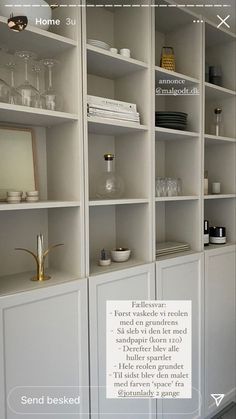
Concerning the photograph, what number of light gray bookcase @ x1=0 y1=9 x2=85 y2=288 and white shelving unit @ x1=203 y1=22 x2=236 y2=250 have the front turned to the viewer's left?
0

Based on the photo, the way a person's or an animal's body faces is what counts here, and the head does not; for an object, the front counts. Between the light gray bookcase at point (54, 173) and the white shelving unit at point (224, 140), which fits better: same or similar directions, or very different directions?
same or similar directions

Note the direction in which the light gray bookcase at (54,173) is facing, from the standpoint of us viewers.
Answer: facing the viewer and to the right of the viewer

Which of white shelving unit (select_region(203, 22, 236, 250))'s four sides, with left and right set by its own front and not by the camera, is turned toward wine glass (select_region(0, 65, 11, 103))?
right

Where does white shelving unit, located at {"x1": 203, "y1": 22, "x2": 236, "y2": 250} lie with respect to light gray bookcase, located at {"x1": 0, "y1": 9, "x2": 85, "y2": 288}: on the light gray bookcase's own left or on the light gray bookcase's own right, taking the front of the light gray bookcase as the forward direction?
on the light gray bookcase's own left

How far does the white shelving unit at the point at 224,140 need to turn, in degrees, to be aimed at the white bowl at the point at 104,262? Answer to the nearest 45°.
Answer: approximately 90° to its right

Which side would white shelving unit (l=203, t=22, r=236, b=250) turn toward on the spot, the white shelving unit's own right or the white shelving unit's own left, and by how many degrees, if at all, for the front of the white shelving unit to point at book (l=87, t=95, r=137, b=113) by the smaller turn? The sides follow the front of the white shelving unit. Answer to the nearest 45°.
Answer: approximately 90° to the white shelving unit's own right

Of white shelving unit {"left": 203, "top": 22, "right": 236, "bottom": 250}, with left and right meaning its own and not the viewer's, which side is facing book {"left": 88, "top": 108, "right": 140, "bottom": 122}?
right

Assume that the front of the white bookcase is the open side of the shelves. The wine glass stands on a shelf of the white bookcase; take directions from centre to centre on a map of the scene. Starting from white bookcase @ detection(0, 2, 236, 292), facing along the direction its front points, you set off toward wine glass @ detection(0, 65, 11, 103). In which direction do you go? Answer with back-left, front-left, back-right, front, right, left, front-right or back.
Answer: right
